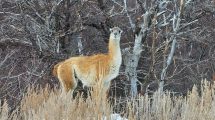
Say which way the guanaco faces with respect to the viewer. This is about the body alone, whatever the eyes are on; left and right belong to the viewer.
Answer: facing to the right of the viewer

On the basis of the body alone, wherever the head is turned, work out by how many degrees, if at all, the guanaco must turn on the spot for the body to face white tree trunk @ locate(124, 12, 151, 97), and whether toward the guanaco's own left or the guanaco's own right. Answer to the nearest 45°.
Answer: approximately 45° to the guanaco's own left
